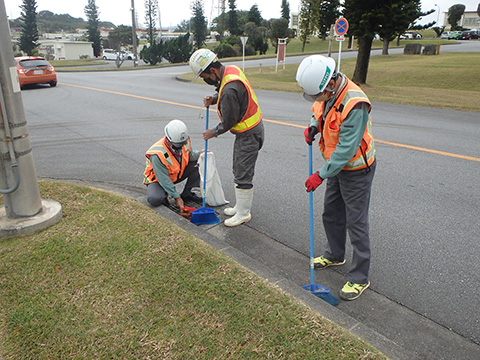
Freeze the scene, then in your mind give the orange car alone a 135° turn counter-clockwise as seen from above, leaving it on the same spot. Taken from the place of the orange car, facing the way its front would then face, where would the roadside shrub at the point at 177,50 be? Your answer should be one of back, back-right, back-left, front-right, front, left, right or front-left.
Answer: back

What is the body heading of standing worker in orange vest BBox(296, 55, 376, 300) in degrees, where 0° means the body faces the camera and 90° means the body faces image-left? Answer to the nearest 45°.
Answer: approximately 45°

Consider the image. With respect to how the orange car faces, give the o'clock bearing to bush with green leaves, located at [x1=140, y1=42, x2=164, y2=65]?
The bush with green leaves is roughly at 1 o'clock from the orange car.

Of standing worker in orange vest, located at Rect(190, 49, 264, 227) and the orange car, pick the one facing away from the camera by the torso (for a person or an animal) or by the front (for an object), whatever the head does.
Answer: the orange car

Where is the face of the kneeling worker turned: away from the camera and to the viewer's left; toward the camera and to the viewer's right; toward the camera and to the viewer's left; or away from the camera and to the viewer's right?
toward the camera and to the viewer's right

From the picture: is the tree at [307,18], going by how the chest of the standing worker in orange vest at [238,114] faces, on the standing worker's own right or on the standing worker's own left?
on the standing worker's own right

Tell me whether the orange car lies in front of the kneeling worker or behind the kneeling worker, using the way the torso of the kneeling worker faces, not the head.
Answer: behind

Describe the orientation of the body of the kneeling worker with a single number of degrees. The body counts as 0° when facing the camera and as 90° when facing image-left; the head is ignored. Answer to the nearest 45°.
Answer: approximately 315°

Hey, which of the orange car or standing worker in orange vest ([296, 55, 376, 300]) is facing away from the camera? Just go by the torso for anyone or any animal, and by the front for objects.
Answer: the orange car

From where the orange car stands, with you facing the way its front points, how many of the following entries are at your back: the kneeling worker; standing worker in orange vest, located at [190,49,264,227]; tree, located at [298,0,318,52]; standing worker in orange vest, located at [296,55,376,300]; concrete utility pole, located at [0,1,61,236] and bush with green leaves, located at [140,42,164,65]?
4

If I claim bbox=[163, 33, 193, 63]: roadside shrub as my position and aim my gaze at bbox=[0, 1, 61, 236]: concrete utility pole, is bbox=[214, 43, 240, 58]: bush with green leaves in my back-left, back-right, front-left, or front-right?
back-left

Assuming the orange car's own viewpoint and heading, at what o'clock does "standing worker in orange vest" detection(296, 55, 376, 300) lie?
The standing worker in orange vest is roughly at 6 o'clock from the orange car.

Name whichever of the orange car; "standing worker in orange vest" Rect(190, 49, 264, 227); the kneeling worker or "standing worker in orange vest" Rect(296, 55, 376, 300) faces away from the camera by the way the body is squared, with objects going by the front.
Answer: the orange car

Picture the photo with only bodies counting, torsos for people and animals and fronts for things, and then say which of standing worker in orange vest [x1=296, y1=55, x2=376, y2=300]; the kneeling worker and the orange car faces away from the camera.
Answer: the orange car

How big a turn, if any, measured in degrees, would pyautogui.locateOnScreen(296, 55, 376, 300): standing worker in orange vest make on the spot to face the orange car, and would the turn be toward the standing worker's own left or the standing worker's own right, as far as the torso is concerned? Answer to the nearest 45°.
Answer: approximately 90° to the standing worker's own right

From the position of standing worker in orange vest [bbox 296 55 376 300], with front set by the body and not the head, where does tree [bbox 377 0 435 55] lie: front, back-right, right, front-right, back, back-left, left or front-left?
back-right

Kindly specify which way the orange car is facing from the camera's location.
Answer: facing away from the viewer

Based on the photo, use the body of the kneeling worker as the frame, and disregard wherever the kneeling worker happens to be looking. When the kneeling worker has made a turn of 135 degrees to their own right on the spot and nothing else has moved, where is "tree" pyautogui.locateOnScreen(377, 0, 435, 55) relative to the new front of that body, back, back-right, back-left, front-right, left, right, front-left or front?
back-right

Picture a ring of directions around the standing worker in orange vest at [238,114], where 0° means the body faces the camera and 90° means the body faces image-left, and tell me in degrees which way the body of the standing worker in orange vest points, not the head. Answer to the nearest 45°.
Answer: approximately 90°

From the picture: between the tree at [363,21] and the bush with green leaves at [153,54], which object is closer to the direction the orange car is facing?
the bush with green leaves

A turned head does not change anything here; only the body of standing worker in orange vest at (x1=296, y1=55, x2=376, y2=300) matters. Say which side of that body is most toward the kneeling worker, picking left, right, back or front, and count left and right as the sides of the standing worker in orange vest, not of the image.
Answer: right
